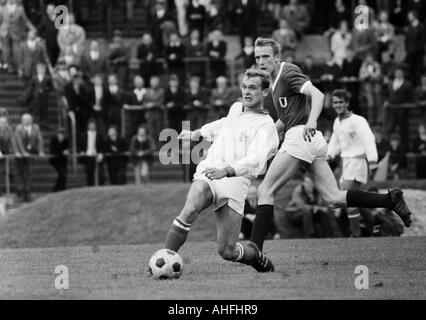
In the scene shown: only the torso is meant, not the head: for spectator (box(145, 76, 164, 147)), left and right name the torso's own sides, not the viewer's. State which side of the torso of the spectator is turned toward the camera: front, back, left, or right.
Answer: front

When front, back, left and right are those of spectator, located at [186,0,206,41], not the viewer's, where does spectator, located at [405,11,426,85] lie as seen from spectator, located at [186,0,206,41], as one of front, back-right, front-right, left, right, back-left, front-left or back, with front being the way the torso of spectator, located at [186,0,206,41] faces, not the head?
left

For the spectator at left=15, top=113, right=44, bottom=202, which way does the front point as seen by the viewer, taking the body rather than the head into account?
toward the camera

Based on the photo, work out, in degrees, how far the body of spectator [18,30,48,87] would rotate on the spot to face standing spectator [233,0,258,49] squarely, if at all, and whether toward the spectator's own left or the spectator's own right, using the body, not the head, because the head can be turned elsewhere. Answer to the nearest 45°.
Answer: approximately 90° to the spectator's own left

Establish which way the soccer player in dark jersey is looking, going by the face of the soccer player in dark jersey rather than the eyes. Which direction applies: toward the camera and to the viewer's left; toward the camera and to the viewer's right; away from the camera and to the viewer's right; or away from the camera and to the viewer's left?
toward the camera and to the viewer's left

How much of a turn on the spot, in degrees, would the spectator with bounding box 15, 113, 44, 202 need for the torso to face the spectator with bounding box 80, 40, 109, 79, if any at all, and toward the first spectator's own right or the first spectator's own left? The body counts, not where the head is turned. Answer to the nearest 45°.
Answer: approximately 135° to the first spectator's own left

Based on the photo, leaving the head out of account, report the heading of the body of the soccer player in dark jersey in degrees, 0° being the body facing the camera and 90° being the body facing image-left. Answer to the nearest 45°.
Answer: approximately 45°

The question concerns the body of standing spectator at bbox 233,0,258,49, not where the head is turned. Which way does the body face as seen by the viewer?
toward the camera

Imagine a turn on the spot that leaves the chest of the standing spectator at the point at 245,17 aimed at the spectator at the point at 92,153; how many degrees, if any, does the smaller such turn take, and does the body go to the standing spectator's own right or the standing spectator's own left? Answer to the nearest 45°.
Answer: approximately 45° to the standing spectator's own right
